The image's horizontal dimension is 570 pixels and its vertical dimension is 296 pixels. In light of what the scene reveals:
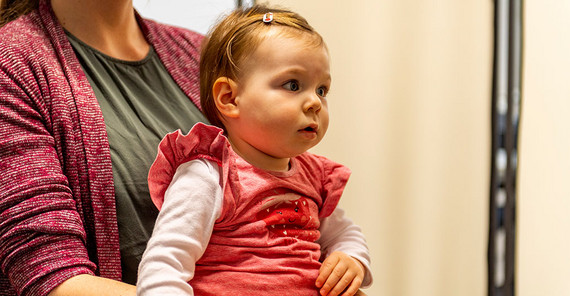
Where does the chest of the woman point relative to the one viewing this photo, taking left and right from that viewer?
facing the viewer and to the right of the viewer
